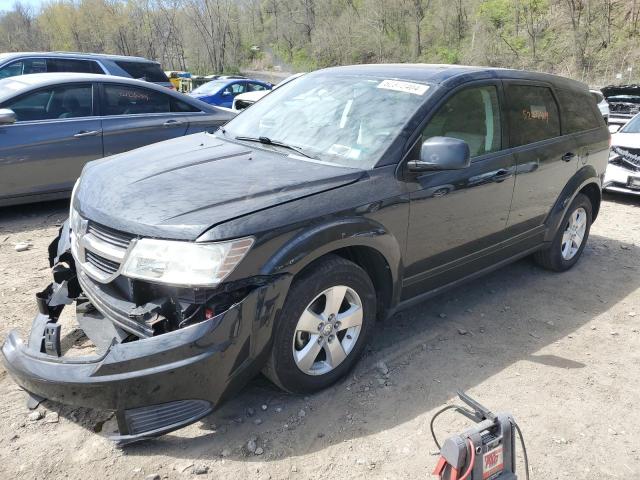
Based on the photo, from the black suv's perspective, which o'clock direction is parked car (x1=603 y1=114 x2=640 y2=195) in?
The parked car is roughly at 6 o'clock from the black suv.

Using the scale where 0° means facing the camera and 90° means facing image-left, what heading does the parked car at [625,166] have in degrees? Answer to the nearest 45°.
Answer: approximately 45°

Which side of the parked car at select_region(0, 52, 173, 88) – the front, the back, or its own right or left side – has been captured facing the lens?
left

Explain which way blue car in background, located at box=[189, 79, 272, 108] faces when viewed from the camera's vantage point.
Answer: facing the viewer and to the left of the viewer

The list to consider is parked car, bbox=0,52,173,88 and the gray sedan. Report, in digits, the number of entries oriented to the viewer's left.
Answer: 2

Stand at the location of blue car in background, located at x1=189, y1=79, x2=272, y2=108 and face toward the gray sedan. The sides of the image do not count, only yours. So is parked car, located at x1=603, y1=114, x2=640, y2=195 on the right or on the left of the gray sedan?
left

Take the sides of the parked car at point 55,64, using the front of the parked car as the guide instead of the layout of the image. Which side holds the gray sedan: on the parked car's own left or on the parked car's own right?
on the parked car's own left

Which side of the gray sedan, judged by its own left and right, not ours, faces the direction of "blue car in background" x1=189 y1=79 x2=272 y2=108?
right

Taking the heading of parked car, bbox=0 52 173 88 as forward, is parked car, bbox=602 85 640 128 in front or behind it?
behind

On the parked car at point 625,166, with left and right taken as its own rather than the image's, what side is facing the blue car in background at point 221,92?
right

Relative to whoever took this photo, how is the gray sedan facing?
facing to the left of the viewer

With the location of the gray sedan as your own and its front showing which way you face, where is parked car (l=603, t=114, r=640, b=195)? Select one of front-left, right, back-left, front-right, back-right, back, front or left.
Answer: back

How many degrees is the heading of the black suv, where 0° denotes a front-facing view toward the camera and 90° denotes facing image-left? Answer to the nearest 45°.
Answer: approximately 45°
